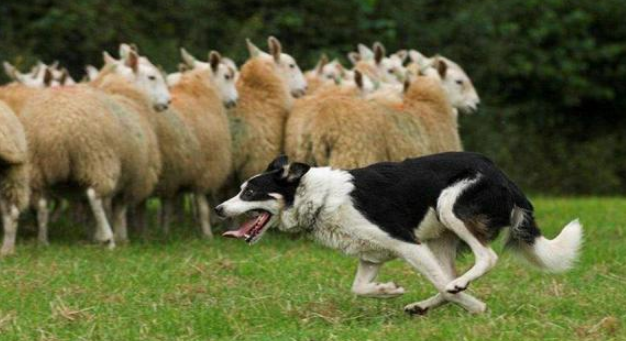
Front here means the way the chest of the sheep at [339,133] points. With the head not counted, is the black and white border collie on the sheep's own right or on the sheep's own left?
on the sheep's own right

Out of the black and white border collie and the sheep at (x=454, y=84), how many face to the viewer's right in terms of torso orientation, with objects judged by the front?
1

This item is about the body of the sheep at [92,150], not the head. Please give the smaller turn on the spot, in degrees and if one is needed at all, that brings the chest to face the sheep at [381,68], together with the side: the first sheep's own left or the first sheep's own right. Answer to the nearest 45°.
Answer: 0° — it already faces it

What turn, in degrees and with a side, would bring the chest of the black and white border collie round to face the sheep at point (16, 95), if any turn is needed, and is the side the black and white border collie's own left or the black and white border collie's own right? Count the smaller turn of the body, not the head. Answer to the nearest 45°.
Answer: approximately 45° to the black and white border collie's own right

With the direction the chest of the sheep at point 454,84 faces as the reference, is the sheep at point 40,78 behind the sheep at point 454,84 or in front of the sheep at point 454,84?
behind

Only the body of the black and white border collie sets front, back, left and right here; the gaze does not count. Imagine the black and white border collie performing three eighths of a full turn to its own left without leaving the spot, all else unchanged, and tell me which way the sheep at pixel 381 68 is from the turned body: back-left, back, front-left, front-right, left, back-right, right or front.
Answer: back-left

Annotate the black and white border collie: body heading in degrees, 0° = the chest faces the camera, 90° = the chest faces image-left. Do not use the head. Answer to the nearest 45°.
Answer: approximately 90°

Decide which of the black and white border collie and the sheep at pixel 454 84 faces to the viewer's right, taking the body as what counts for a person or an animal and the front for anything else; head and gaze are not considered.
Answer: the sheep

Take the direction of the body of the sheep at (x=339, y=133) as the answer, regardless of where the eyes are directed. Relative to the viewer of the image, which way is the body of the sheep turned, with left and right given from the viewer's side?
facing away from the viewer and to the right of the viewer

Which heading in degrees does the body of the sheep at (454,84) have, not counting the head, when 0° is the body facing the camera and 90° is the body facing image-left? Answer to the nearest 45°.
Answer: approximately 270°
